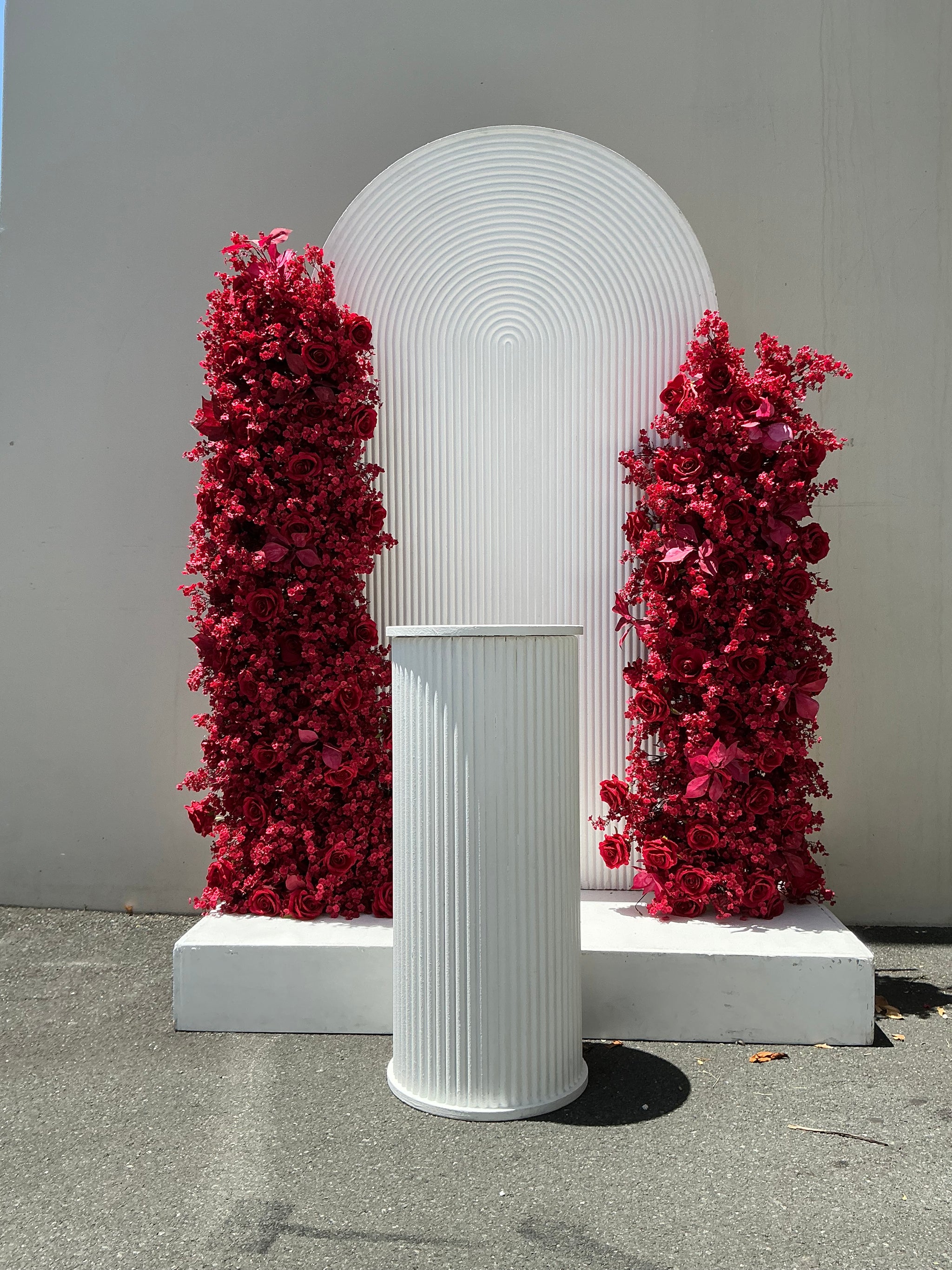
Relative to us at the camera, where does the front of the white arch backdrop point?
facing the viewer

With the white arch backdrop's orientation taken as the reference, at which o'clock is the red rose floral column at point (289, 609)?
The red rose floral column is roughly at 2 o'clock from the white arch backdrop.

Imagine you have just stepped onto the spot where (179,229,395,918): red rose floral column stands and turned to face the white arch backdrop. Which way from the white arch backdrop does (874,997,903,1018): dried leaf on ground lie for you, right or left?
right

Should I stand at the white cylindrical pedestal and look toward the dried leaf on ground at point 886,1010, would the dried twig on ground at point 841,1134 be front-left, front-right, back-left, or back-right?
front-right
